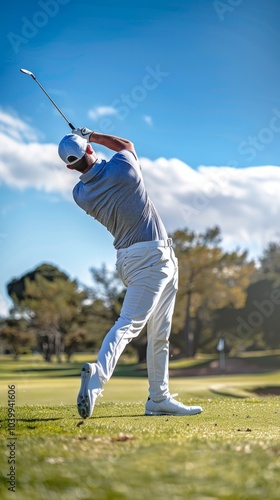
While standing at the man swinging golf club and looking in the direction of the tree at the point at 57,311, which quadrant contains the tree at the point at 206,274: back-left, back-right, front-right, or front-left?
front-right

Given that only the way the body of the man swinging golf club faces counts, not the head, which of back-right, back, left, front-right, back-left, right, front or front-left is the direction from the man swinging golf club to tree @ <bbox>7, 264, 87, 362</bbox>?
front-left

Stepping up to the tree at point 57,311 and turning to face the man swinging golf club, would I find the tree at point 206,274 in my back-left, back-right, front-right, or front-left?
front-left

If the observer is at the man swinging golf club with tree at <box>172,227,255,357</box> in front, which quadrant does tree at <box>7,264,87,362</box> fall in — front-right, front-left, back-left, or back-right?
front-left

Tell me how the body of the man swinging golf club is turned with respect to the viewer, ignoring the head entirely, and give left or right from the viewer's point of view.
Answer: facing away from the viewer and to the right of the viewer

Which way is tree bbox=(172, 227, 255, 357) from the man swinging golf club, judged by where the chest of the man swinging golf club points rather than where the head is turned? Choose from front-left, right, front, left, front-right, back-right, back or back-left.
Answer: front-left
